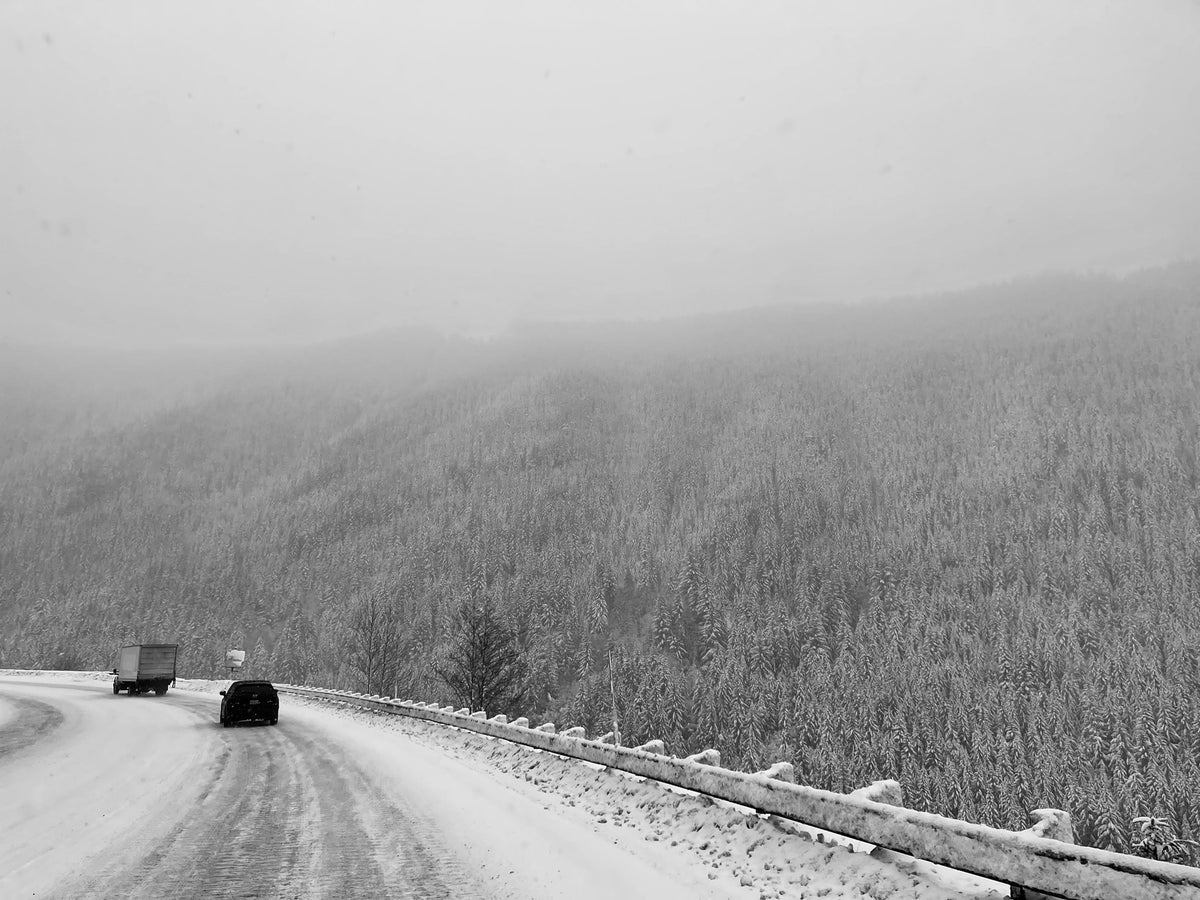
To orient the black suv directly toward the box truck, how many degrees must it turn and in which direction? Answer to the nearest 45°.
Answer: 0° — it already faces it

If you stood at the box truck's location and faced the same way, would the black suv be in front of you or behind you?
behind

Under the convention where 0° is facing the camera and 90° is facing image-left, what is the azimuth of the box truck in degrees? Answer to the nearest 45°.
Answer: approximately 135°

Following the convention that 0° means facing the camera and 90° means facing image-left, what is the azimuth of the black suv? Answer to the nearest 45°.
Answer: approximately 180°
